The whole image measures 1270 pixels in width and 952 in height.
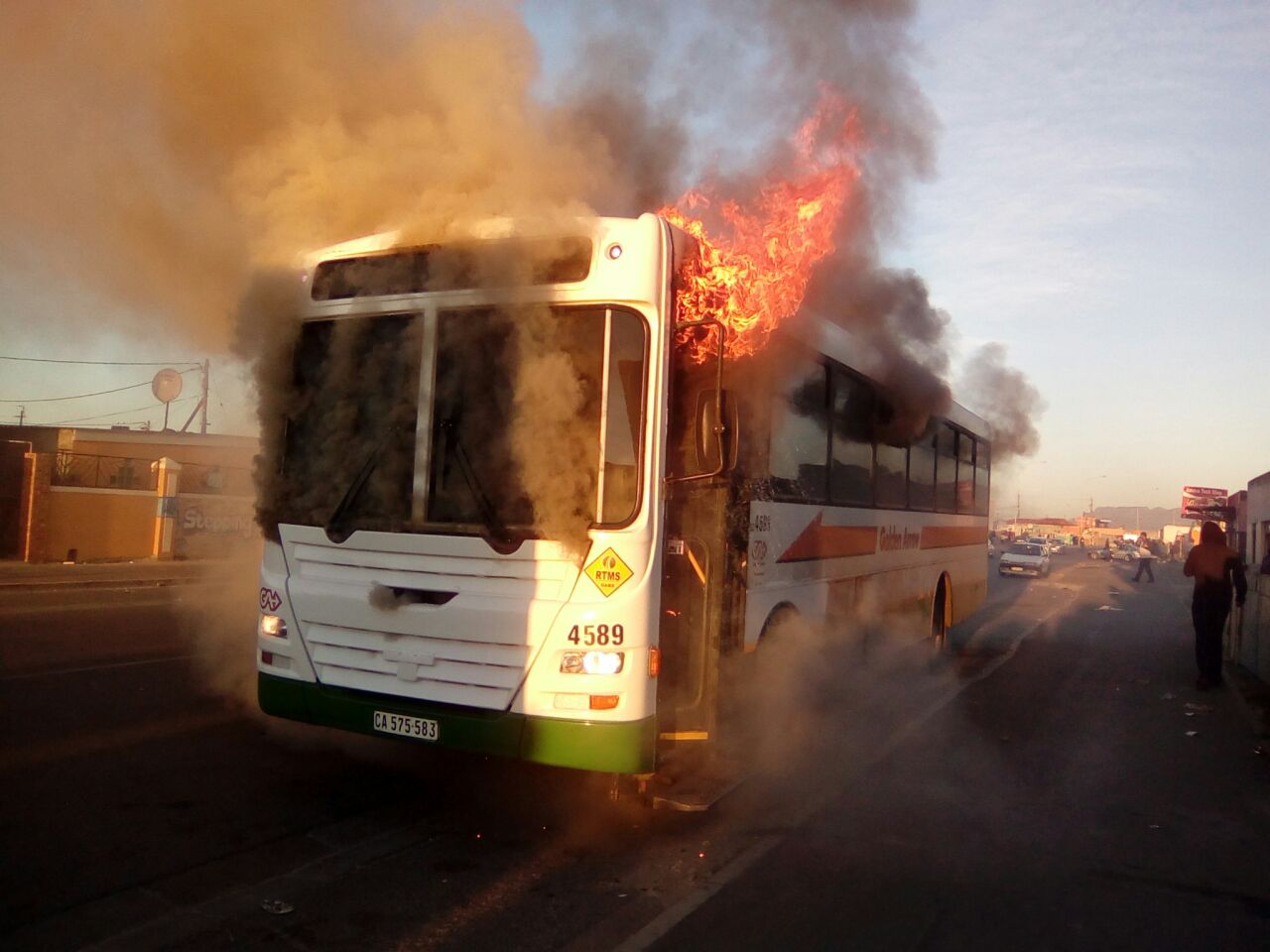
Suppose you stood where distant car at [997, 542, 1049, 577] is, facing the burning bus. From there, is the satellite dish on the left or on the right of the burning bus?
right

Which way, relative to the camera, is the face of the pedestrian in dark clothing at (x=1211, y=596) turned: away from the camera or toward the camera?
away from the camera

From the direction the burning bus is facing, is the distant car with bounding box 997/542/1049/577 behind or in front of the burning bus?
behind

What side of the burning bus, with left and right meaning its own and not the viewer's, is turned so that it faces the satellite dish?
right

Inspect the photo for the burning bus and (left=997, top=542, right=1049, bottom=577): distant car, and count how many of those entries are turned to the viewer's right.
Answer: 0

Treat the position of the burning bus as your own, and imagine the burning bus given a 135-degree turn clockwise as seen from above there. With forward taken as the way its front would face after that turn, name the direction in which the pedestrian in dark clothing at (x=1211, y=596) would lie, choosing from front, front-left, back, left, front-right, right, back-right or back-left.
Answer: back-right

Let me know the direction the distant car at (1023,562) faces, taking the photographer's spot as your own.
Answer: facing the viewer and to the left of the viewer

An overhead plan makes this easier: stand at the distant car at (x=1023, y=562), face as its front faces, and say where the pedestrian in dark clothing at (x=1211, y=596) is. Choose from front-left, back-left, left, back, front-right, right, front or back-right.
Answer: front-left
